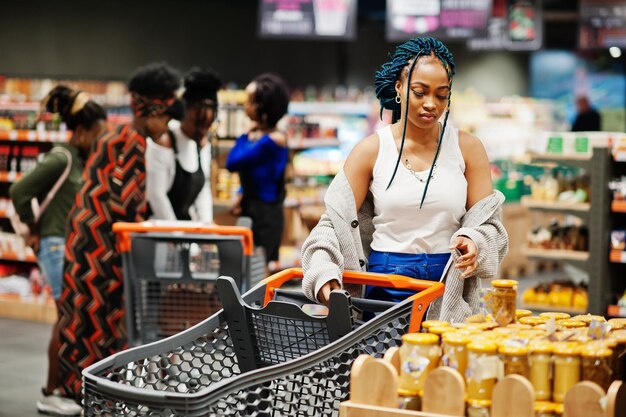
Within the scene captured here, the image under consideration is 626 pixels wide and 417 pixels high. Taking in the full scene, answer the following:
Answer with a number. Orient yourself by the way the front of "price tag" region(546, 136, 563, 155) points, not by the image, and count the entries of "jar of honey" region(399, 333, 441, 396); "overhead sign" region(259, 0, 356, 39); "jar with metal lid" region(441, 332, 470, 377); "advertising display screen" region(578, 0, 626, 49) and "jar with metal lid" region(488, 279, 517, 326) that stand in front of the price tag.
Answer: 3

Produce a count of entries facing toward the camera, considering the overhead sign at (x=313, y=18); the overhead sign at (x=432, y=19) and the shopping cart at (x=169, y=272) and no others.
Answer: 2

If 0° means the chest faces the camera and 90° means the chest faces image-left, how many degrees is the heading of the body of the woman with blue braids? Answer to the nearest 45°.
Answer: approximately 0°

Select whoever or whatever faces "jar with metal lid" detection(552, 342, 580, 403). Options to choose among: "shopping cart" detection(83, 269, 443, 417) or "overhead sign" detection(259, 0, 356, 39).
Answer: the overhead sign

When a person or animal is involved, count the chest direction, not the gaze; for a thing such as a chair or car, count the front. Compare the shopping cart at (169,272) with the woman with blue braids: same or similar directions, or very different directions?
very different directions

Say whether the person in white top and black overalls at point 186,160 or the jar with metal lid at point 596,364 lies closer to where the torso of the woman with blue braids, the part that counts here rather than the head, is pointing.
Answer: the jar with metal lid

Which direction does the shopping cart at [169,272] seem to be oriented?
away from the camera

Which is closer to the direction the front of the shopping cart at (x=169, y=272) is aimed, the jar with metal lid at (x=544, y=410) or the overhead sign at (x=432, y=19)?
the overhead sign

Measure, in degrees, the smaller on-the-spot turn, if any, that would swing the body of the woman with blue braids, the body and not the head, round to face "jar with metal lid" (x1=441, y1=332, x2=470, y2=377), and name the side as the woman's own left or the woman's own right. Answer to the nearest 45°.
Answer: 0° — they already face it

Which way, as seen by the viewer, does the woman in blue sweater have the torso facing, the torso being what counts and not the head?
to the viewer's left
